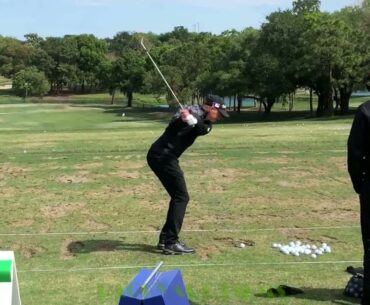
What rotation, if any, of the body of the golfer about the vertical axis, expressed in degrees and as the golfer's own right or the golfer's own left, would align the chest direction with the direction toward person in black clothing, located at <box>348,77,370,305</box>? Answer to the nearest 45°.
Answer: approximately 45° to the golfer's own right

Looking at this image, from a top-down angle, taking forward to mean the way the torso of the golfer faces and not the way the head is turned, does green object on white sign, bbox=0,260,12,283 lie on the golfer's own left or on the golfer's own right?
on the golfer's own right

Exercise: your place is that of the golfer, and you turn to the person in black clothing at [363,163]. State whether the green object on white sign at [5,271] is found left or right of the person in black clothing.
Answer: right

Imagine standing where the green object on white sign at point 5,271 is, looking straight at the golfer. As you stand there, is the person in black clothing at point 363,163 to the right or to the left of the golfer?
right

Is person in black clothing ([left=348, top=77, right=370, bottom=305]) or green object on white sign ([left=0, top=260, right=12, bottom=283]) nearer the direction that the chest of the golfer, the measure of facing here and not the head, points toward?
the person in black clothing

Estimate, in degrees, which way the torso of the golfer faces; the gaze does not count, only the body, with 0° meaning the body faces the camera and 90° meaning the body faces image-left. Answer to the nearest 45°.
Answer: approximately 270°
